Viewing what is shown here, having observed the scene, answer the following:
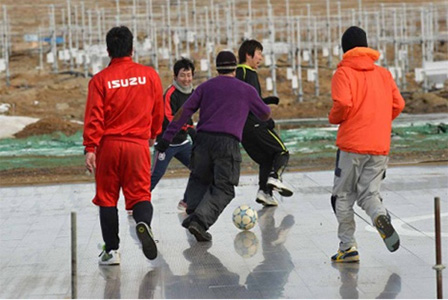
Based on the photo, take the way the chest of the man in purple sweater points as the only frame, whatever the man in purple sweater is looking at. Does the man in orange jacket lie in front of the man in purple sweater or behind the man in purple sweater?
behind

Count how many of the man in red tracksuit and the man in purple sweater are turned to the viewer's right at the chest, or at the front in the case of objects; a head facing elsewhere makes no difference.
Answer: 0

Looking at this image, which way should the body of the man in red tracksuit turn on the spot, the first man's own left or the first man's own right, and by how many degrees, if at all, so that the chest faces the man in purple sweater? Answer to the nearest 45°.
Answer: approximately 45° to the first man's own right

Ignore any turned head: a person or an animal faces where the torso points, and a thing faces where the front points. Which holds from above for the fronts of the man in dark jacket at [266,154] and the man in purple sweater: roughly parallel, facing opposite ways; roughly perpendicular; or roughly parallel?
roughly perpendicular

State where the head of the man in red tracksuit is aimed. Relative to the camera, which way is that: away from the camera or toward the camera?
away from the camera

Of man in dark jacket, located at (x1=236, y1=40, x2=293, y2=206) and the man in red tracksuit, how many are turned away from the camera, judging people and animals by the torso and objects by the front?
1

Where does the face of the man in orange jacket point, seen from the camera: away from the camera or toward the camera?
away from the camera

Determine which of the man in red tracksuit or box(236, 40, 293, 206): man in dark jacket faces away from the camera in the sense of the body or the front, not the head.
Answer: the man in red tracksuit

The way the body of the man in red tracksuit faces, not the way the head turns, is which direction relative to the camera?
away from the camera
